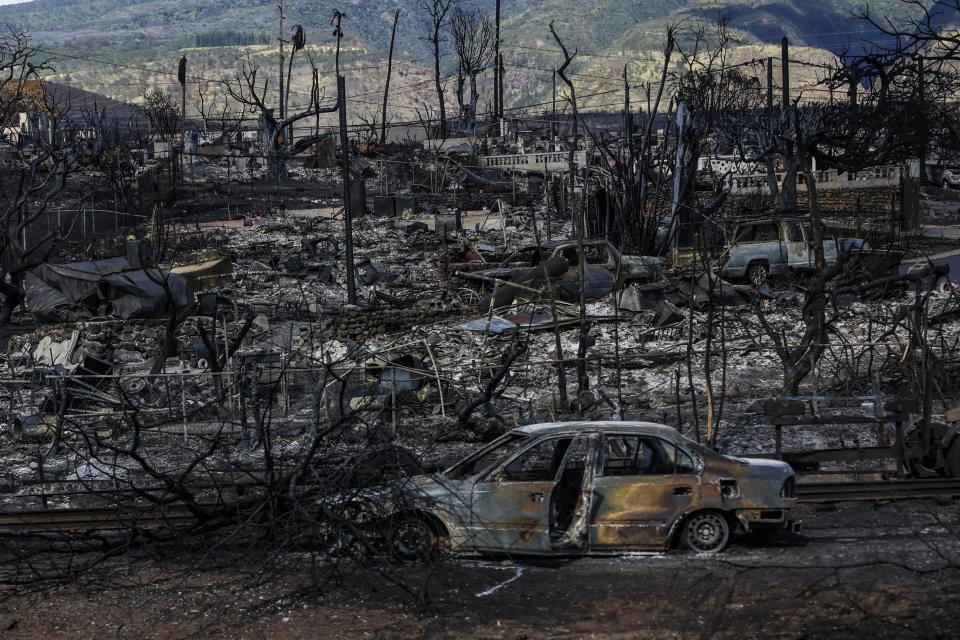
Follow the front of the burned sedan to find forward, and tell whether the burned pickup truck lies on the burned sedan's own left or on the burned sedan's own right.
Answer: on the burned sedan's own right

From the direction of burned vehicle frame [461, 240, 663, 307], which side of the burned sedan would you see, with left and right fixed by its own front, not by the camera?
right

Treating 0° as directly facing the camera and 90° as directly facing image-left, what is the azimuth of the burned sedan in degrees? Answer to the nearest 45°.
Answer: approximately 90°
